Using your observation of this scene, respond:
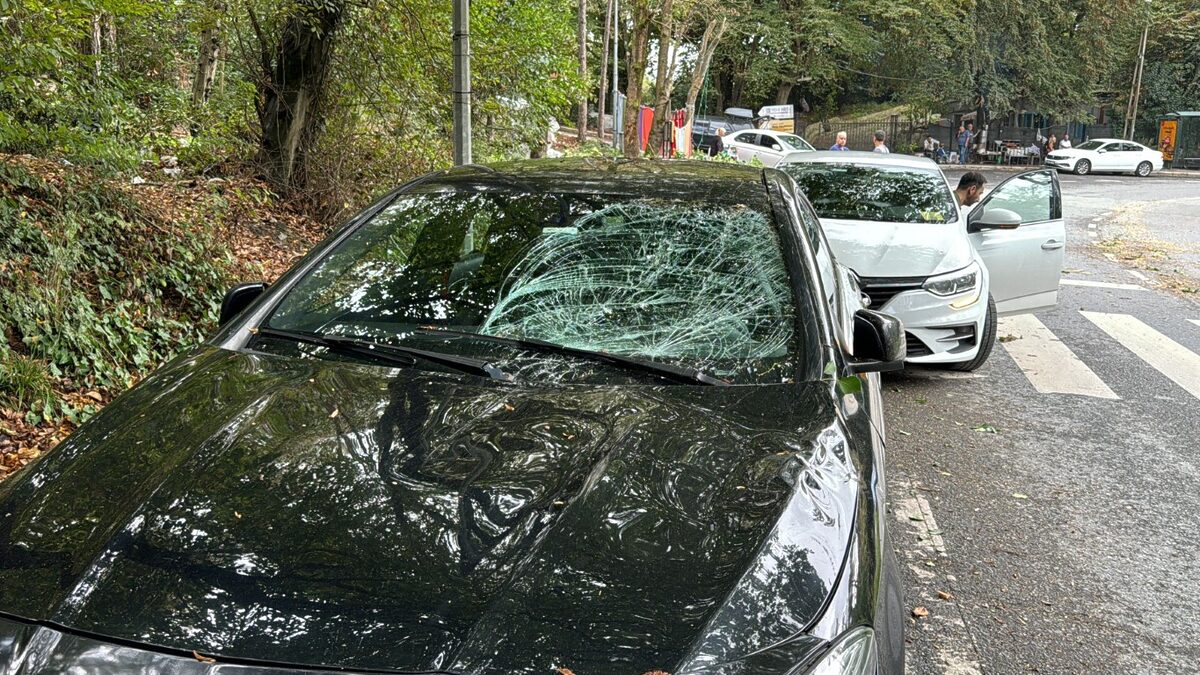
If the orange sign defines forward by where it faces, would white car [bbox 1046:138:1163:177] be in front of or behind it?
in front

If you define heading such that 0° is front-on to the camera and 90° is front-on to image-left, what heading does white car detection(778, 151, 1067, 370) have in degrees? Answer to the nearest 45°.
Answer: approximately 0°

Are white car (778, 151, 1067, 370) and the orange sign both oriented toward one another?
no

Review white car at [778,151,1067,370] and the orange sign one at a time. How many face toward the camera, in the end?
2

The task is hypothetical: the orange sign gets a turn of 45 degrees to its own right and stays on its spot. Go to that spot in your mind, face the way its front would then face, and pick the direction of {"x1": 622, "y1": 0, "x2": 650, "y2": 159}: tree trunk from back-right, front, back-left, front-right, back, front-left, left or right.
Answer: front-left

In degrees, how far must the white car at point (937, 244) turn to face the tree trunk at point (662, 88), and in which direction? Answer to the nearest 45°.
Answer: approximately 135° to its right

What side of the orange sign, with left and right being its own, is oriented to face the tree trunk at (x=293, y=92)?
front

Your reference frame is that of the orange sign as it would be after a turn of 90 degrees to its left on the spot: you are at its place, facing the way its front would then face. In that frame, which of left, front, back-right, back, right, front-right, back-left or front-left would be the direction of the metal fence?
back

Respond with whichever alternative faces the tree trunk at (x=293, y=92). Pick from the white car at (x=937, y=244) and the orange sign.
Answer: the orange sign

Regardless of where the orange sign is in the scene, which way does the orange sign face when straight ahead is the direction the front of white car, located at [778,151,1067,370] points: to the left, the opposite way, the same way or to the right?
the same way

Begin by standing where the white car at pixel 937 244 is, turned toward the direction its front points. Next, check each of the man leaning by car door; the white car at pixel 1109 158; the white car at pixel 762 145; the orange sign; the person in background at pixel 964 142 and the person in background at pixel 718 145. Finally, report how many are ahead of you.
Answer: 0

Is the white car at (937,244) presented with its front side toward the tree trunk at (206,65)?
no

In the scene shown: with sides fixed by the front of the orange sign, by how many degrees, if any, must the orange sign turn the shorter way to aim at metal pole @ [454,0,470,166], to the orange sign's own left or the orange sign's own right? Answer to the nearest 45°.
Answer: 0° — it already faces it

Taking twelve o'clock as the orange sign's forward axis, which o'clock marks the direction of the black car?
The black car is roughly at 12 o'clock from the orange sign.

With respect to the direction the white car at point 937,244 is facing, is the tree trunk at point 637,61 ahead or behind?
behind

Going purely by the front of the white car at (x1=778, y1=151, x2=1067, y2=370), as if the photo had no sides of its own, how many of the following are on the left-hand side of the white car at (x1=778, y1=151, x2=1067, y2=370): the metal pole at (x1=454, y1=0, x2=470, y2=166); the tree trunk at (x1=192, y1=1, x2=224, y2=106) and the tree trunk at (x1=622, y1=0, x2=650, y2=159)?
0

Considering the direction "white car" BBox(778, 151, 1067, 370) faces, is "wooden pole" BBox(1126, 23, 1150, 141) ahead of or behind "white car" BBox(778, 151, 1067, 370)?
behind

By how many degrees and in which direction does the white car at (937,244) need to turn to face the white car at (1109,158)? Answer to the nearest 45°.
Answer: approximately 180°

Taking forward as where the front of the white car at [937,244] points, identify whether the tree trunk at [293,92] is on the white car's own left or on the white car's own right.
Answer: on the white car's own right

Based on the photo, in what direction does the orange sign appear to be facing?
toward the camera

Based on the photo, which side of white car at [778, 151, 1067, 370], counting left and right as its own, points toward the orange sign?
back
